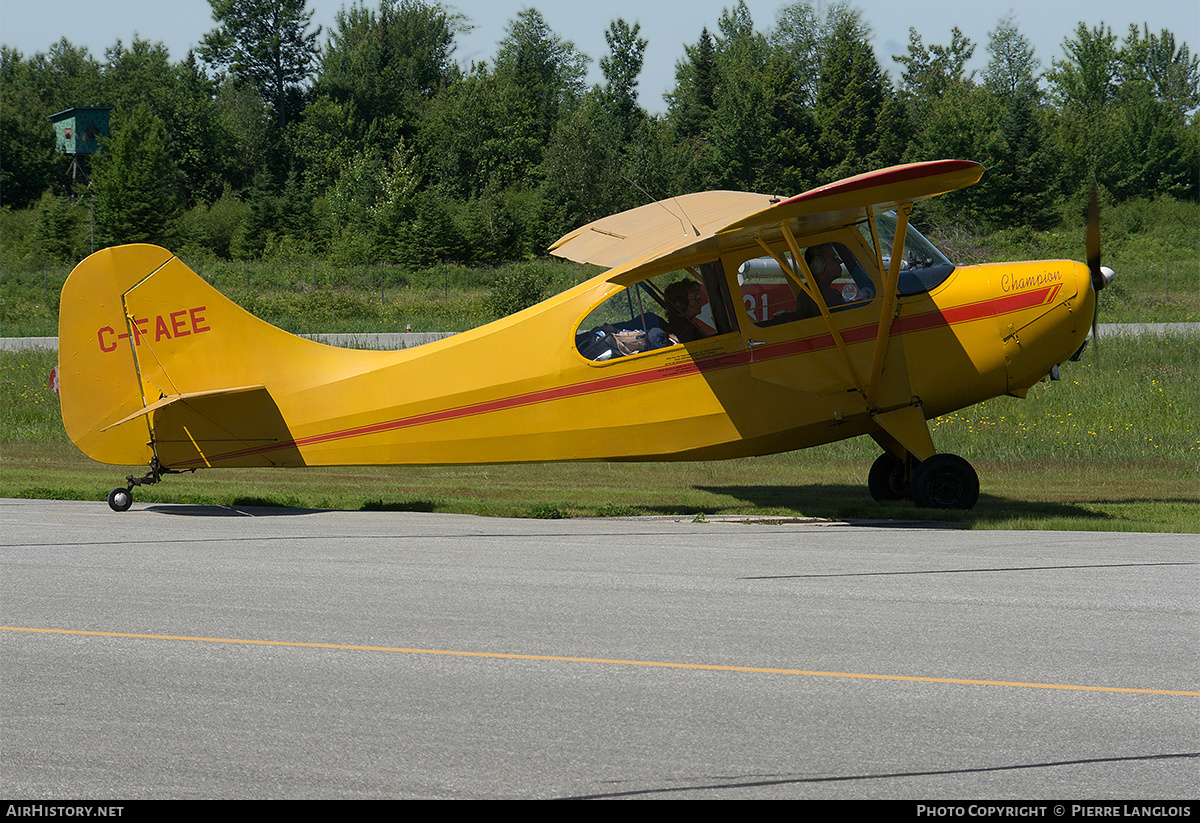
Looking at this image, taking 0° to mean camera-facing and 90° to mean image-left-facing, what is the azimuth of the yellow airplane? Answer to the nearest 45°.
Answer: approximately 270°
